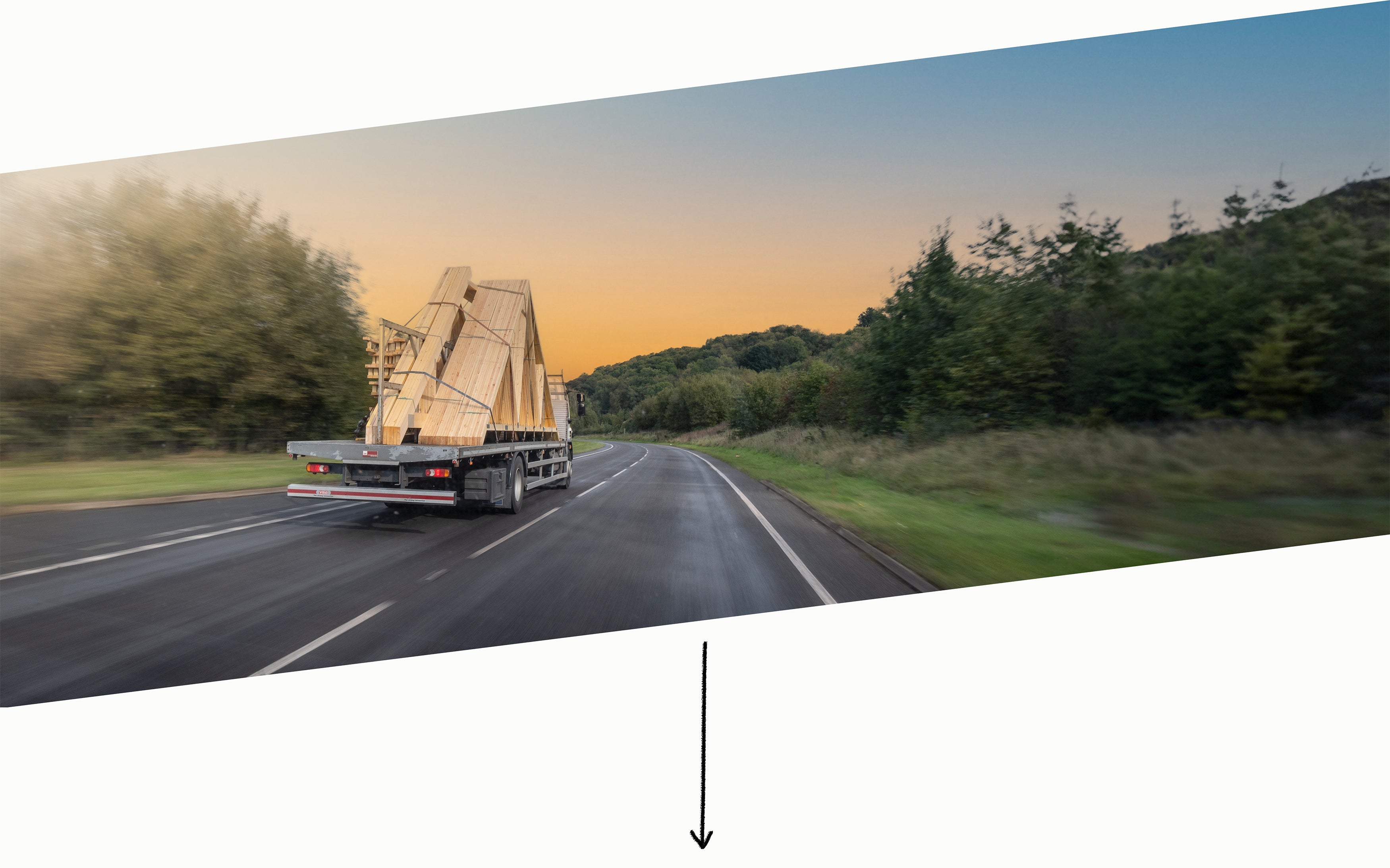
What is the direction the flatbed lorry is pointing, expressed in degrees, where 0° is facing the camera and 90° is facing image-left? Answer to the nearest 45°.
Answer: approximately 225°
